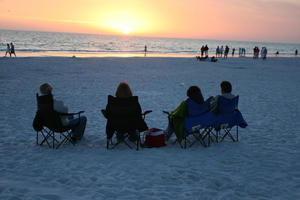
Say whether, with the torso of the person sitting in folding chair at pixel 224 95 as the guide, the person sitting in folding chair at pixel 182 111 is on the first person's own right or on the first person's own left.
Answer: on the first person's own left

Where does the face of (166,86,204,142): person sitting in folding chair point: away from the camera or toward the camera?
away from the camera

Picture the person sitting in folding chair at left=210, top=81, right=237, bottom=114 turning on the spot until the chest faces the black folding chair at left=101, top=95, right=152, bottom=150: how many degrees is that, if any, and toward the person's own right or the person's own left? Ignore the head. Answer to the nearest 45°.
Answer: approximately 135° to the person's own left

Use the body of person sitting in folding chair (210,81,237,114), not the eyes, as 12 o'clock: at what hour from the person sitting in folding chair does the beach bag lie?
The beach bag is roughly at 8 o'clock from the person sitting in folding chair.

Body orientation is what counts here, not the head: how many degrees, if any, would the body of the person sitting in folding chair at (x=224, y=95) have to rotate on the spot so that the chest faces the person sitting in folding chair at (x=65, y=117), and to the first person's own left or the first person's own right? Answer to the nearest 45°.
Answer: approximately 90° to the first person's own left

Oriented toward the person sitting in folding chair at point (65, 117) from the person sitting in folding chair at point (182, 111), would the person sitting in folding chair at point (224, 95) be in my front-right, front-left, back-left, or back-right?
back-right

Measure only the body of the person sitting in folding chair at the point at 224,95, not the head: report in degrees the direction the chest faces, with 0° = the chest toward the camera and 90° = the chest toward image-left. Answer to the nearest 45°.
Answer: approximately 180°

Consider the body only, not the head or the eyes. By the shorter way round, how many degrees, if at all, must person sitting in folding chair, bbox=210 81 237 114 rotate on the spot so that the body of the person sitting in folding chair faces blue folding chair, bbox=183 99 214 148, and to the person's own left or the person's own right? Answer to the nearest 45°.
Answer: approximately 135° to the person's own left
